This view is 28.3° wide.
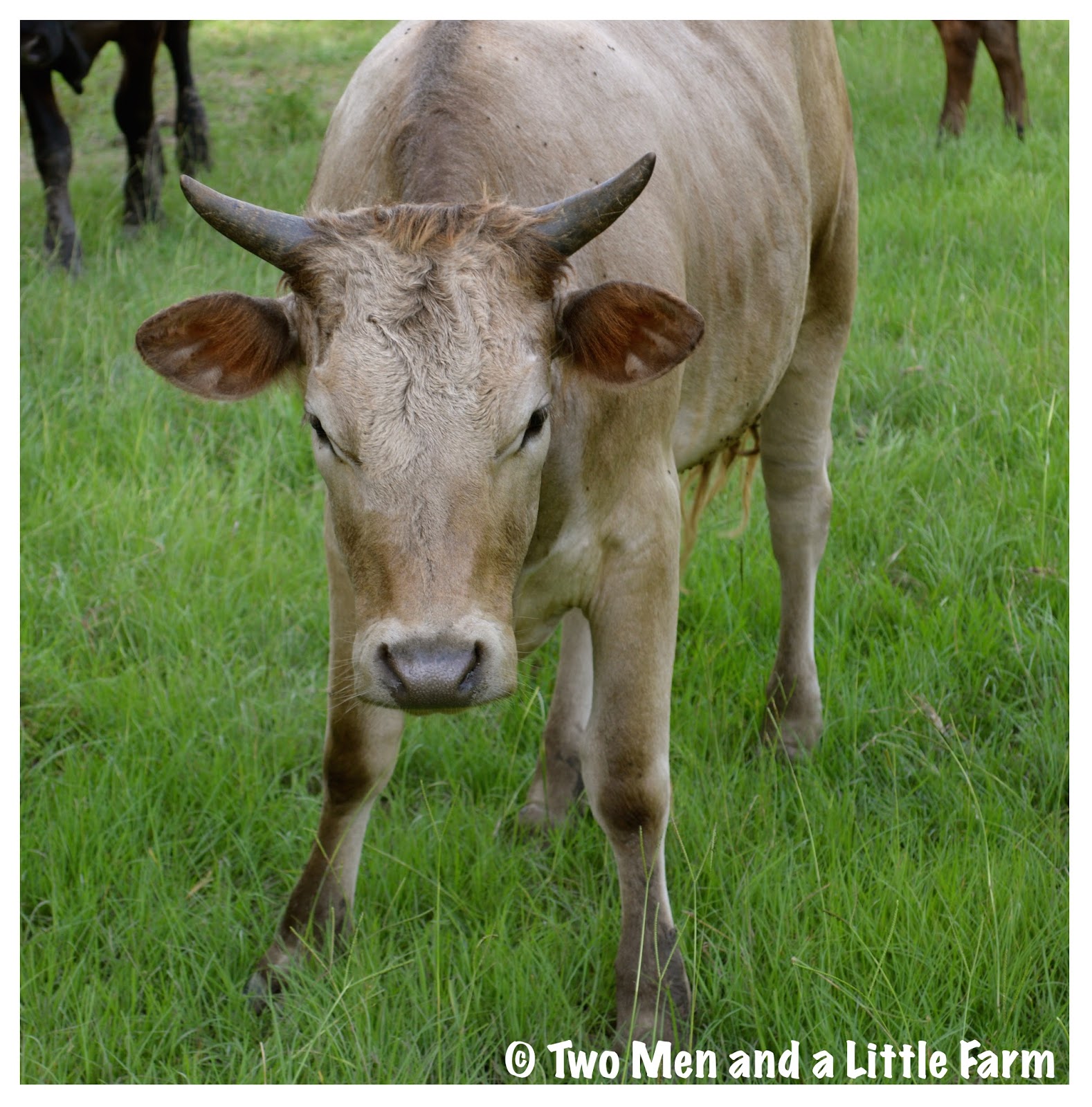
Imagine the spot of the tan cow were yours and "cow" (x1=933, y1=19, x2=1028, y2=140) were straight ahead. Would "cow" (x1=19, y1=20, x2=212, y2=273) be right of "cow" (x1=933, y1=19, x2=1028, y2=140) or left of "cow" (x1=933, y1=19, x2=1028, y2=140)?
left

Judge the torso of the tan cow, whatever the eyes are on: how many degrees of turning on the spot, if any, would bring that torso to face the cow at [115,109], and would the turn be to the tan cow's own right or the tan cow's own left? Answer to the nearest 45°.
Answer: approximately 135° to the tan cow's own right

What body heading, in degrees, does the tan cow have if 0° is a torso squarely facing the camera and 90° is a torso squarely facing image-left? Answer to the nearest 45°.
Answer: approximately 45°
